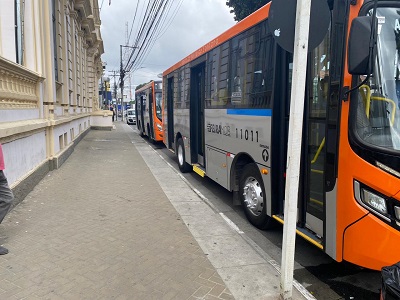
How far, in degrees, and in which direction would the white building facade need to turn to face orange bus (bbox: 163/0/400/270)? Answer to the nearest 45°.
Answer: approximately 45° to its right

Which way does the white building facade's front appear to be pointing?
to the viewer's right

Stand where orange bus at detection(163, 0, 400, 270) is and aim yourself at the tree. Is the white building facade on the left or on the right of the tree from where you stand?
left

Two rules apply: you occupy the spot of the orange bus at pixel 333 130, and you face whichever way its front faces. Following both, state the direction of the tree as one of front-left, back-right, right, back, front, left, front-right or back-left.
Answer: back-left

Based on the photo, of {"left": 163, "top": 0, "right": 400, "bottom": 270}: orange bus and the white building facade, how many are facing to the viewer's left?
0

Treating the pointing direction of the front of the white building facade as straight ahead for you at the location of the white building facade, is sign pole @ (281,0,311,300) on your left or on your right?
on your right
